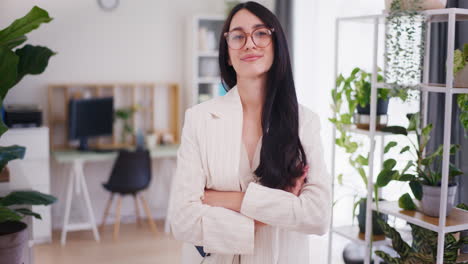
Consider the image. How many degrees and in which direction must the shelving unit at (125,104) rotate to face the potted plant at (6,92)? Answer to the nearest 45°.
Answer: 0° — it already faces it

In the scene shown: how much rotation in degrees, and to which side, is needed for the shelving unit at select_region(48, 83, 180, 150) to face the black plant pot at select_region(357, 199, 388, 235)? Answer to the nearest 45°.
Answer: approximately 45° to its left

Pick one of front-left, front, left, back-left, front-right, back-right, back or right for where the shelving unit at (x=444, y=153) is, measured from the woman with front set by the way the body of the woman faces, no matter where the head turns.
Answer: back-left

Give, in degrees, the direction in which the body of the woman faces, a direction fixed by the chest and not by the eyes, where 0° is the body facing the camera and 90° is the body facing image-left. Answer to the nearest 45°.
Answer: approximately 0°

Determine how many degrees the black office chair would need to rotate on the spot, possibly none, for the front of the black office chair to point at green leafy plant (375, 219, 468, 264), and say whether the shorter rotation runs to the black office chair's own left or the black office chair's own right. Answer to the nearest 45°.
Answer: approximately 180°

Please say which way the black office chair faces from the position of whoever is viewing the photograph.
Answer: facing away from the viewer and to the left of the viewer

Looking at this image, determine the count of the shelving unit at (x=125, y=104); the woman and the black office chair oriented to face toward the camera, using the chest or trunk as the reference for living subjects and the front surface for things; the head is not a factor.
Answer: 2

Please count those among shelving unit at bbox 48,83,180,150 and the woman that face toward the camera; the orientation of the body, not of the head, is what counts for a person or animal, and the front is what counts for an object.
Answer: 2

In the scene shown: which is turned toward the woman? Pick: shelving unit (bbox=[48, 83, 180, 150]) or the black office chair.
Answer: the shelving unit

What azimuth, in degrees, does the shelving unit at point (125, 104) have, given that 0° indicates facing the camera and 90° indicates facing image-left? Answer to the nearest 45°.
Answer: approximately 0°
